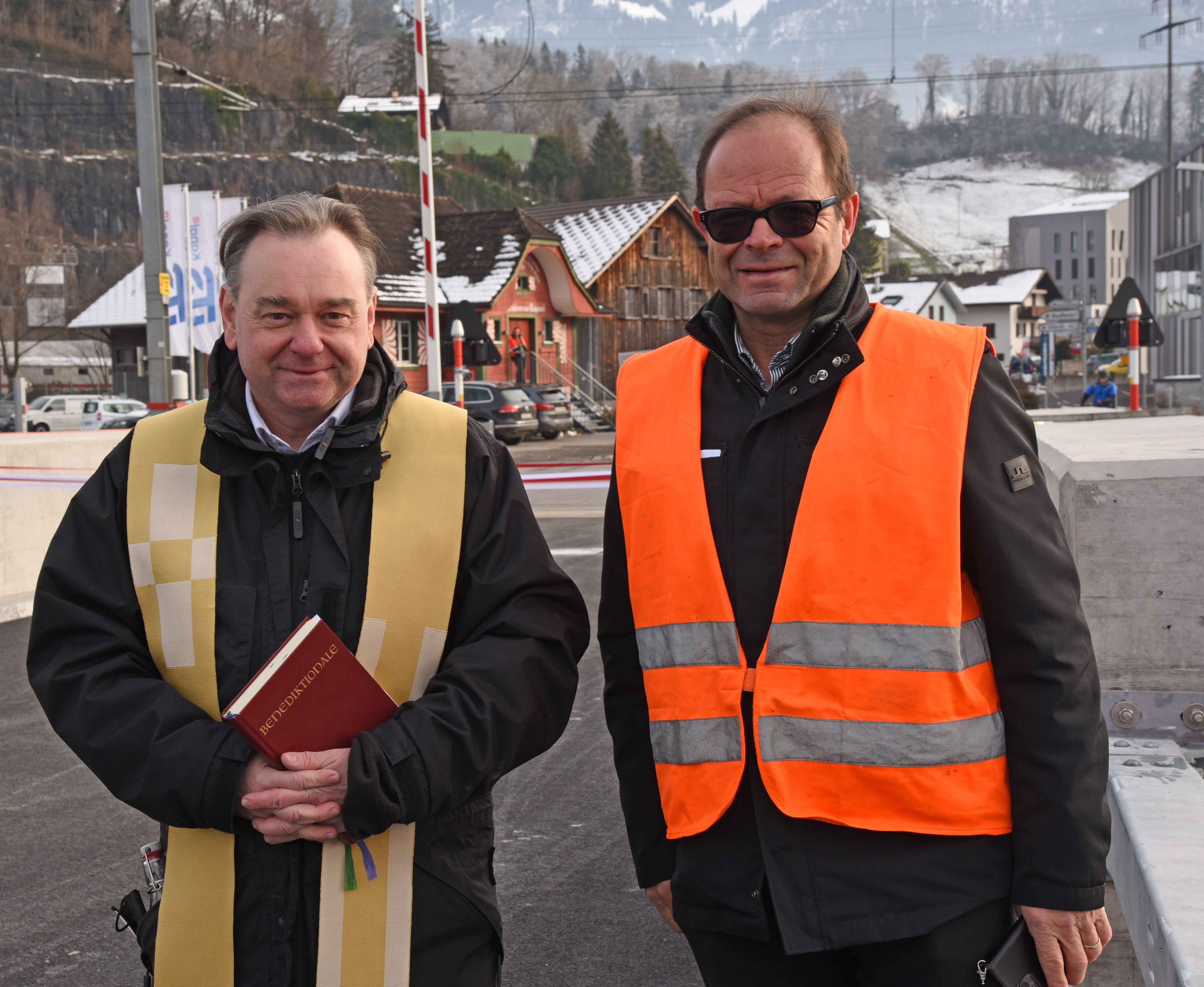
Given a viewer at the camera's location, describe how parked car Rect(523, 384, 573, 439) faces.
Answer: facing away from the viewer and to the left of the viewer

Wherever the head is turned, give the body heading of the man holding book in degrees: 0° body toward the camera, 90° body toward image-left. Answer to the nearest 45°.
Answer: approximately 0°

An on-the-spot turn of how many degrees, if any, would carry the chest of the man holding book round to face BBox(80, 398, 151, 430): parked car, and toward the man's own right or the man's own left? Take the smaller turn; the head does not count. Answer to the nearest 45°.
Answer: approximately 180°

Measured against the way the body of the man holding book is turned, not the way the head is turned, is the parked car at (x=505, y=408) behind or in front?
behind

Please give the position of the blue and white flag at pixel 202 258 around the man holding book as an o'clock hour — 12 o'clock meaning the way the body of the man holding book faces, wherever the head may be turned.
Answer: The blue and white flag is roughly at 6 o'clock from the man holding book.

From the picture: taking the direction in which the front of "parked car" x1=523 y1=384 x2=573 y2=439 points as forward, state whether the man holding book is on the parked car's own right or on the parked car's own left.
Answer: on the parked car's own left

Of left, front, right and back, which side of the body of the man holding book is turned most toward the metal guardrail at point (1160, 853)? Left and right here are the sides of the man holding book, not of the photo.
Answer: left

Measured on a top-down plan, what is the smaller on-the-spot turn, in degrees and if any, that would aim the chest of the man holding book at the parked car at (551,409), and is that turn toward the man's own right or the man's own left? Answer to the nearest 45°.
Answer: approximately 180°

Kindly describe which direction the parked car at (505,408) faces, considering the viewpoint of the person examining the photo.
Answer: facing away from the viewer and to the left of the viewer
